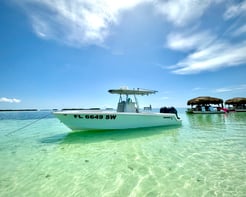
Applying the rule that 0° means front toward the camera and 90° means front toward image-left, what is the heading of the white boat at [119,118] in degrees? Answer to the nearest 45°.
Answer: approximately 90°

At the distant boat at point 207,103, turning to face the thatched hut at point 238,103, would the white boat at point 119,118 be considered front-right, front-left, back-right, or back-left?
back-right

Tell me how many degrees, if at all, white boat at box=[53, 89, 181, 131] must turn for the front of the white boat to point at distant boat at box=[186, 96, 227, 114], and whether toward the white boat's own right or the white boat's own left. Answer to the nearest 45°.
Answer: approximately 135° to the white boat's own right

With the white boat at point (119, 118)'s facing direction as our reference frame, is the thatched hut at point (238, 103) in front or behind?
behind

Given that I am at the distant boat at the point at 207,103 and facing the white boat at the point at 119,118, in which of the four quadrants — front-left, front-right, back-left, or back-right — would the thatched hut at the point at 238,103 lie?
back-left
